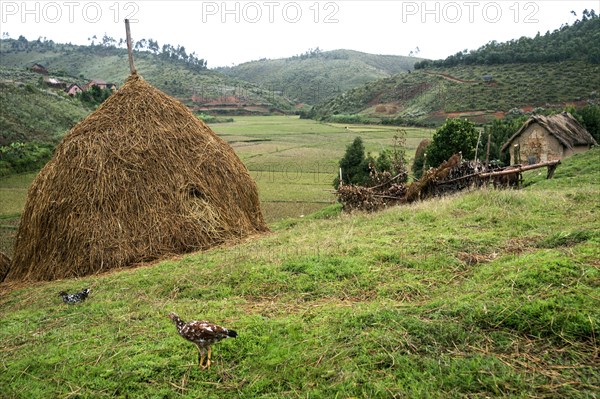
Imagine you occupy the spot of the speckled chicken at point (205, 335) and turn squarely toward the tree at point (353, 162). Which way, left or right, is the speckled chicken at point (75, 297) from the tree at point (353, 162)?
left

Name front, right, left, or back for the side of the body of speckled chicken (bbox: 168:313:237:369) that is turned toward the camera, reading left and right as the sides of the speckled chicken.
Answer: left

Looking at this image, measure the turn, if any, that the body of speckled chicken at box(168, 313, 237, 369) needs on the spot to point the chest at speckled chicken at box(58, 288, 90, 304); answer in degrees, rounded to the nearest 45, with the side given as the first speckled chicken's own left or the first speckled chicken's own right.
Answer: approximately 45° to the first speckled chicken's own right

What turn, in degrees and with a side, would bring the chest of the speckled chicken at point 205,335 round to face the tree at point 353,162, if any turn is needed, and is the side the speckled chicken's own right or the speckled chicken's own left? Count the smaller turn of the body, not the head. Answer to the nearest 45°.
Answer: approximately 90° to the speckled chicken's own right
